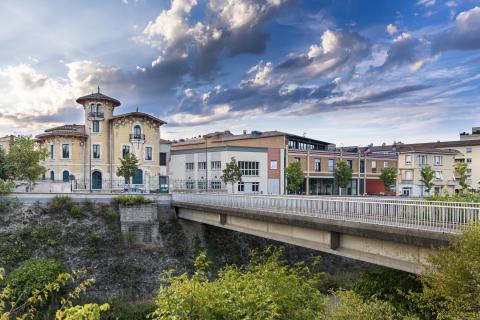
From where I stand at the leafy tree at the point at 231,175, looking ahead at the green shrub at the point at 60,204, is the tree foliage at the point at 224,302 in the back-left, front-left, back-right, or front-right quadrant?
front-left

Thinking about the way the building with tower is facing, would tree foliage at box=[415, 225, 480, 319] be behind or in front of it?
in front

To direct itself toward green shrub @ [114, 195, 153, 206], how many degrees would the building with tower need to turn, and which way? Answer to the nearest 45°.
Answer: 0° — it already faces it

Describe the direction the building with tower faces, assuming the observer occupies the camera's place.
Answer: facing the viewer

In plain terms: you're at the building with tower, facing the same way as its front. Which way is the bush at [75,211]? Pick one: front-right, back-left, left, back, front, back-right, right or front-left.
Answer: front

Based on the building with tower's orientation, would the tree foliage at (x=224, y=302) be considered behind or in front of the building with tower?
in front

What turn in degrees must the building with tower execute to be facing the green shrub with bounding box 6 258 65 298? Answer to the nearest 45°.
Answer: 0° — it already faces it
